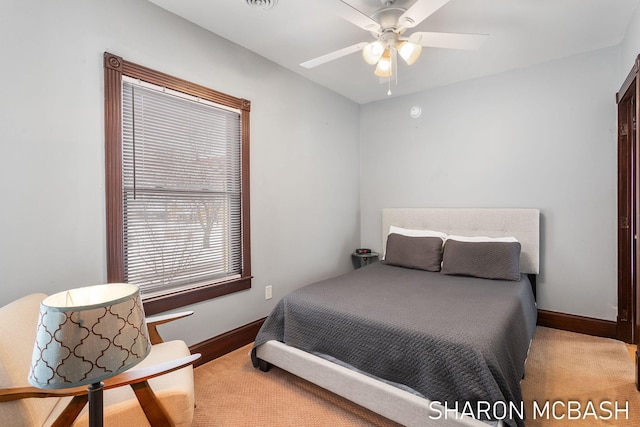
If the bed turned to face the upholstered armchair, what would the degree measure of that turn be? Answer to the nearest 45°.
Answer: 0° — it already faces it

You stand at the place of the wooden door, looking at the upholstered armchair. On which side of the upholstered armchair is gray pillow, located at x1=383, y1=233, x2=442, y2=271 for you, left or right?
right

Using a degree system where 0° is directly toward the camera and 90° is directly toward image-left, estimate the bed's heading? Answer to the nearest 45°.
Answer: approximately 45°

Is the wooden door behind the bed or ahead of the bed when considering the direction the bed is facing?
behind
